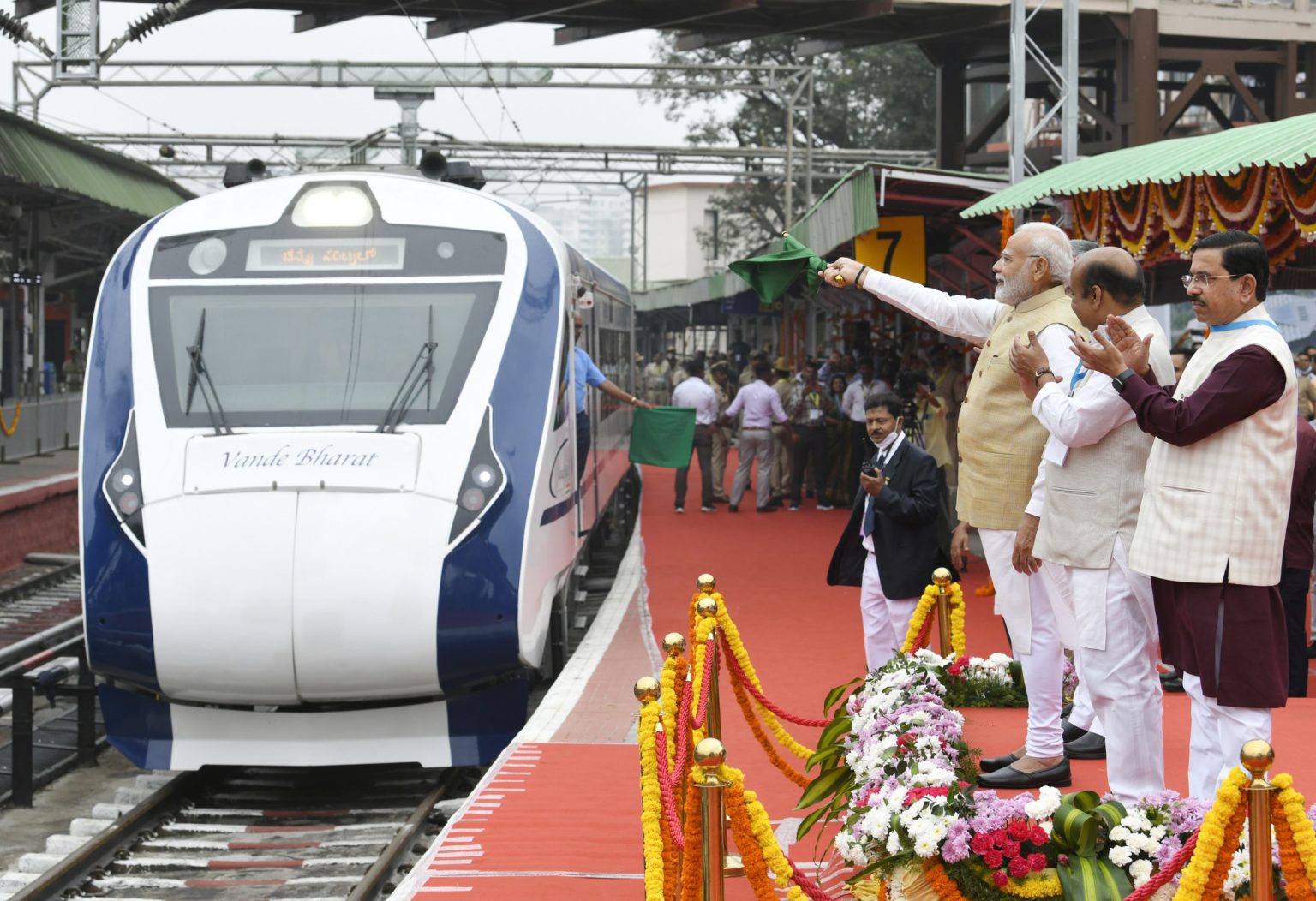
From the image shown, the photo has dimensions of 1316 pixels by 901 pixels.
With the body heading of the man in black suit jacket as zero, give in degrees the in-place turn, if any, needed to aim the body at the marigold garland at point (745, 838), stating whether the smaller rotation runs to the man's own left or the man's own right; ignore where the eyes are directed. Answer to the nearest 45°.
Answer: approximately 45° to the man's own left

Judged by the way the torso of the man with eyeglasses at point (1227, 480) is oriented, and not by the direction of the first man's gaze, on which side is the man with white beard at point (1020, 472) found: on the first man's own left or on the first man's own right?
on the first man's own right

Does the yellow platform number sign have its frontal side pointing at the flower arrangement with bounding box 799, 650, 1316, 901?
yes

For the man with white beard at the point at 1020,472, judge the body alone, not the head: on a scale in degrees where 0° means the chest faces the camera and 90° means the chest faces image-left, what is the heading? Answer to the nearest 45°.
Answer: approximately 90°

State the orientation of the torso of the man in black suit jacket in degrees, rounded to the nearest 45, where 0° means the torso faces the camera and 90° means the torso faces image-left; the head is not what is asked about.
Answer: approximately 45°

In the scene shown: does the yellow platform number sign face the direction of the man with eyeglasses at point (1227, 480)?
yes

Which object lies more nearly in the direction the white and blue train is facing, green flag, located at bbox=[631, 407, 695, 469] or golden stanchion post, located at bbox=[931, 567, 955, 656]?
the golden stanchion post

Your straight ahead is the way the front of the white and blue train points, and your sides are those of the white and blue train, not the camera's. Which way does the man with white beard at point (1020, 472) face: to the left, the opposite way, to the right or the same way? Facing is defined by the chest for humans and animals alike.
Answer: to the right

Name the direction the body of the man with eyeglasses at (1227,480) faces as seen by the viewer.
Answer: to the viewer's left

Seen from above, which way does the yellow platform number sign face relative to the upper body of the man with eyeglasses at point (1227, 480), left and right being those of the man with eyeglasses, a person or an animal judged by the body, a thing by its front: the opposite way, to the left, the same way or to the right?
to the left

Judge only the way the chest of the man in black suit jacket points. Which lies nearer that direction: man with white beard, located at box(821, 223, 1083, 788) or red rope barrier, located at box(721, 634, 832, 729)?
the red rope barrier

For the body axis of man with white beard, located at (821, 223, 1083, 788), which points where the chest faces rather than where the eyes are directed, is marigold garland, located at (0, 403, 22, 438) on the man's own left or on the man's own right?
on the man's own right

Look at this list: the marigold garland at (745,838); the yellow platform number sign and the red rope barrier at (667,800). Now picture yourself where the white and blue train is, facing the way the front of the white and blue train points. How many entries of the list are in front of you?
2
